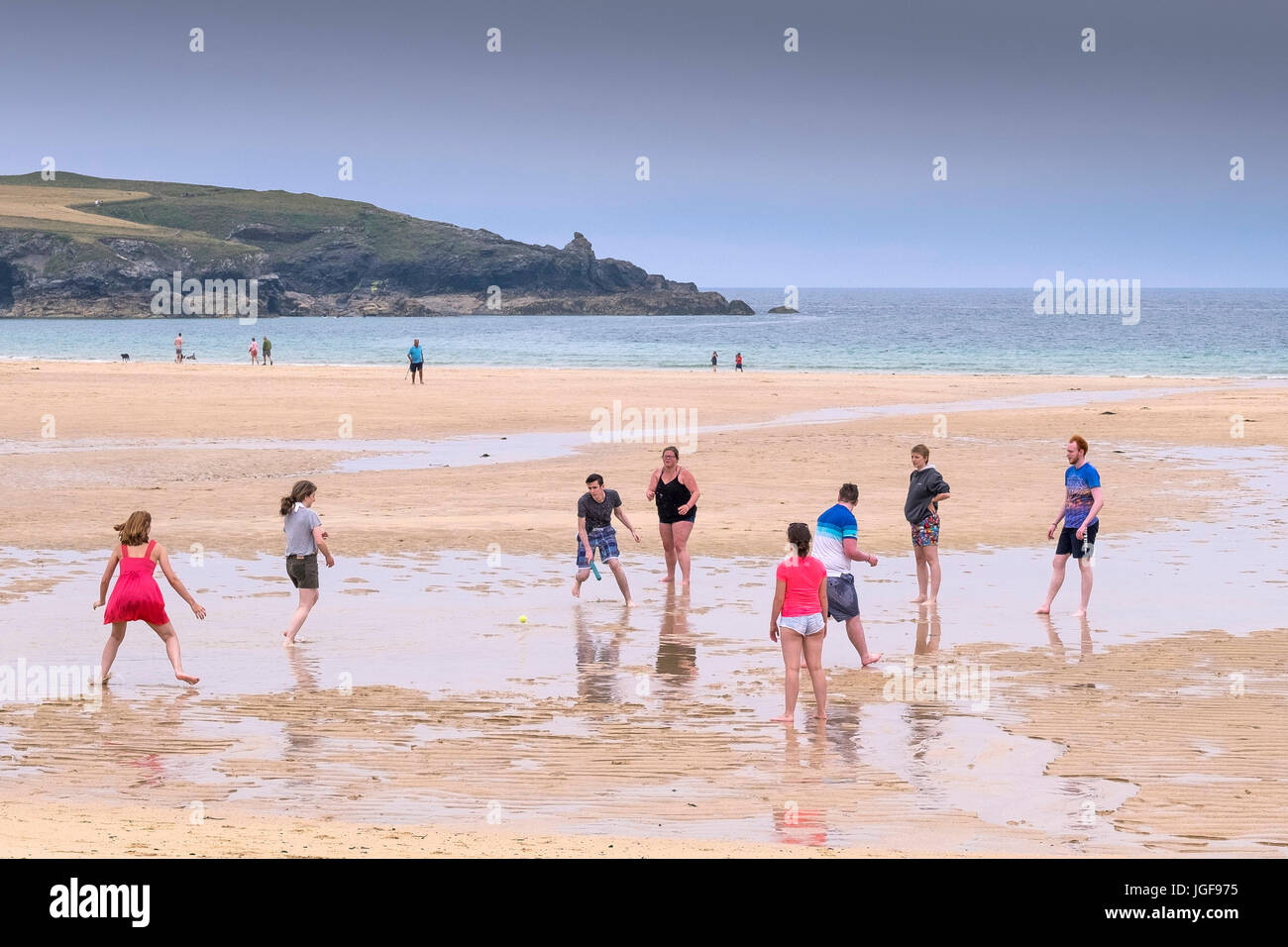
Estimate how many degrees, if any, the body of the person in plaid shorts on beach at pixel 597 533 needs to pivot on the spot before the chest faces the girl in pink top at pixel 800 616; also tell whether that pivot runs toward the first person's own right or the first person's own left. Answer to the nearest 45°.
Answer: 0° — they already face them

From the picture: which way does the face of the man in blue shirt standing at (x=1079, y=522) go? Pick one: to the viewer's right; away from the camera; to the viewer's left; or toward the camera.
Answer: to the viewer's left

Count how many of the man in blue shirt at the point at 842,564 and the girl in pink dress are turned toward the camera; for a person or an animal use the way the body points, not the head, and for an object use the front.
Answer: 0

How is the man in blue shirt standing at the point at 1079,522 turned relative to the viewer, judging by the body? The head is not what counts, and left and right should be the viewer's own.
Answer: facing the viewer and to the left of the viewer

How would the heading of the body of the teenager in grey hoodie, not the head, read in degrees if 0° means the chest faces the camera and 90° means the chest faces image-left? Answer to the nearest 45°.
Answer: approximately 45°

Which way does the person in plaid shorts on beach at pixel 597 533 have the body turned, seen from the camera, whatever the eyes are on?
toward the camera

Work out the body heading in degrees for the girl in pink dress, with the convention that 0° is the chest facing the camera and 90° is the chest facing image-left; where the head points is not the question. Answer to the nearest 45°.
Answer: approximately 180°

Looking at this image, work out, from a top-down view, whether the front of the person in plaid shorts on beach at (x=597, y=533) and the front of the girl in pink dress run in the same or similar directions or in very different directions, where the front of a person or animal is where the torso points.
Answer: very different directions

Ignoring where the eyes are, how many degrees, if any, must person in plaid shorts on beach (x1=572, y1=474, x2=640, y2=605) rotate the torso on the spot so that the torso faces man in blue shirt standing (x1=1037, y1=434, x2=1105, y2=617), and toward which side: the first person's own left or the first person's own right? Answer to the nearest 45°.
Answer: approximately 90° to the first person's own left
